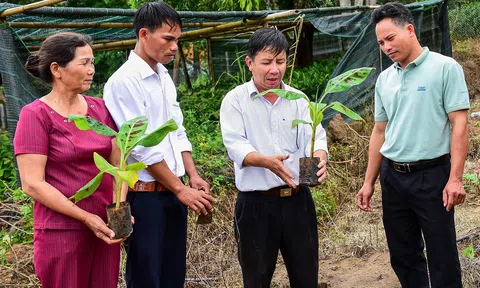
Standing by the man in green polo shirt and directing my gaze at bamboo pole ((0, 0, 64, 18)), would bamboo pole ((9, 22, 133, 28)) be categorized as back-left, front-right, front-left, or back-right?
front-right

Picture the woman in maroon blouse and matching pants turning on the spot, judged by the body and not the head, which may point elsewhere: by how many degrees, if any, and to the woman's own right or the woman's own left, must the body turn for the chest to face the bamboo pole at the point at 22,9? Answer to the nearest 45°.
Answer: approximately 135° to the woman's own left

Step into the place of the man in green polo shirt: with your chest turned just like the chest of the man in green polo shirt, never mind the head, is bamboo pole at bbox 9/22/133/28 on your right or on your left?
on your right

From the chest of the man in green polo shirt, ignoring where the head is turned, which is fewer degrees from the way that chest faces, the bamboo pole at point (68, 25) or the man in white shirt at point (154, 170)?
the man in white shirt

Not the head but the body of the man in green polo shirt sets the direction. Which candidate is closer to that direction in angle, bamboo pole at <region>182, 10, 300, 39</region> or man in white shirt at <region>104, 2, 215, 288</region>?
the man in white shirt

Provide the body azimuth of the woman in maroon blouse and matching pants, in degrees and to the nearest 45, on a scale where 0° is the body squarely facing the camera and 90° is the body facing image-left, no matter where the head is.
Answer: approximately 315°

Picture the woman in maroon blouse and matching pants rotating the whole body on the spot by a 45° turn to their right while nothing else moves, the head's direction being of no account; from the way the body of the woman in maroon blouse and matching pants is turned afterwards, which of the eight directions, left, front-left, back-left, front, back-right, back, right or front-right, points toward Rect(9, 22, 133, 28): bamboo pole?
back

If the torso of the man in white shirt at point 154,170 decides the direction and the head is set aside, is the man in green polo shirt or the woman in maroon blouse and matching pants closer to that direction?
the man in green polo shirt

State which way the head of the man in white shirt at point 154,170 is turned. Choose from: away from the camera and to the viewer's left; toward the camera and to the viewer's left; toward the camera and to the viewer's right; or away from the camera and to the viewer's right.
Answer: toward the camera and to the viewer's right

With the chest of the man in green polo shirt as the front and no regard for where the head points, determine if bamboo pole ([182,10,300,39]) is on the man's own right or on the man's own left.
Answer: on the man's own right

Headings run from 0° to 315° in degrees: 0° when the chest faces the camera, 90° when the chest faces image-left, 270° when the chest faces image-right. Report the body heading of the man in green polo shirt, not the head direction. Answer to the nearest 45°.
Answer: approximately 45°

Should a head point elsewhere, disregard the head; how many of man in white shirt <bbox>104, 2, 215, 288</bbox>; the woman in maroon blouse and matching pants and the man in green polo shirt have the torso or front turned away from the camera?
0

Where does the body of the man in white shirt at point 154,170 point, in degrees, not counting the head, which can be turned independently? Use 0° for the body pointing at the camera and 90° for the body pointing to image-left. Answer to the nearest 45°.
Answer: approximately 315°

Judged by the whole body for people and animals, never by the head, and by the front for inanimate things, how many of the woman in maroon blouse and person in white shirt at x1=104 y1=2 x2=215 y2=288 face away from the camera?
0

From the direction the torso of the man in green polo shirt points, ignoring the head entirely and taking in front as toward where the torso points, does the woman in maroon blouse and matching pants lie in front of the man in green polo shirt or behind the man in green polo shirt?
in front

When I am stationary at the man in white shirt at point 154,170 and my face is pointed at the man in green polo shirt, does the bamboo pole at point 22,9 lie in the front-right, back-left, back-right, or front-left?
back-left
